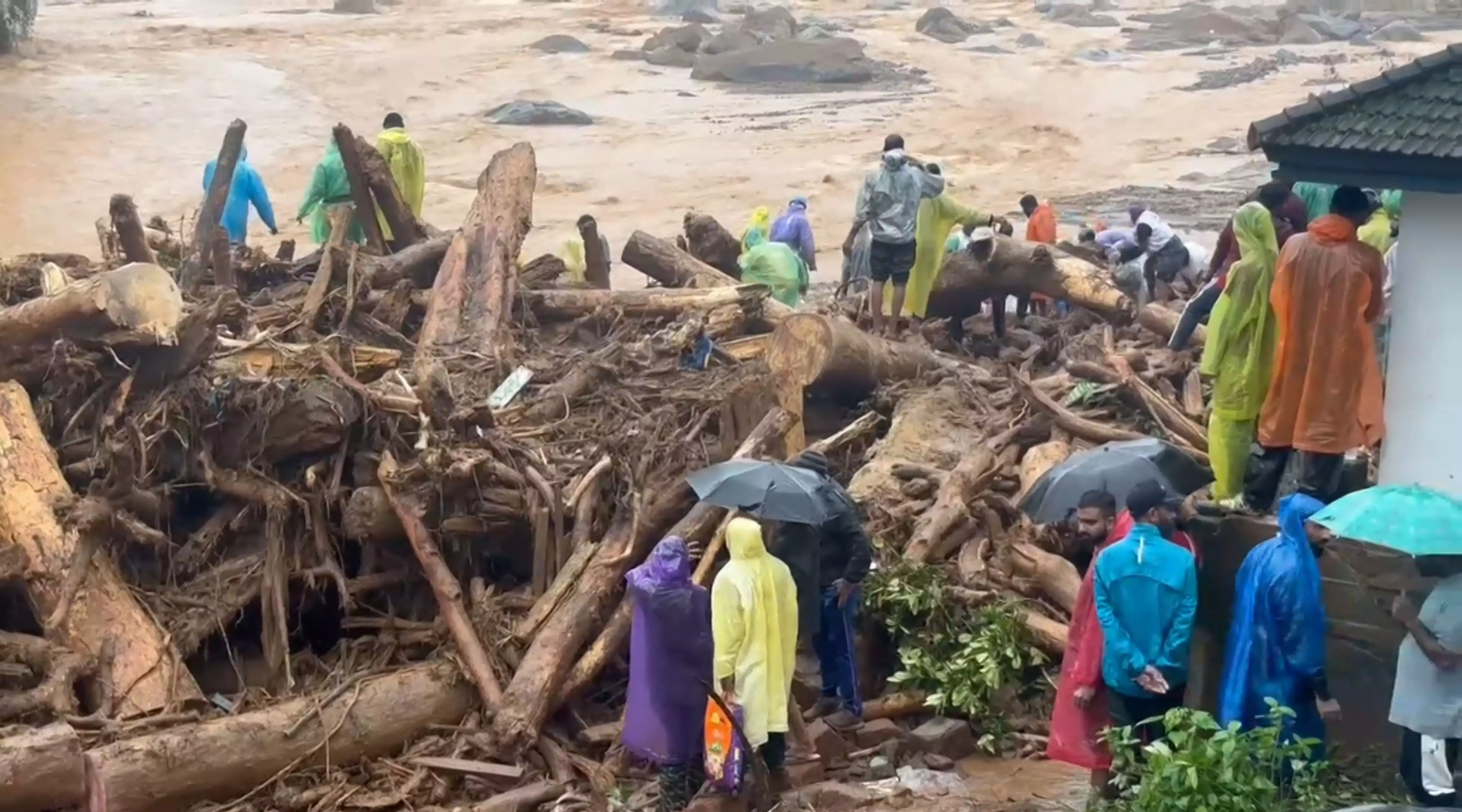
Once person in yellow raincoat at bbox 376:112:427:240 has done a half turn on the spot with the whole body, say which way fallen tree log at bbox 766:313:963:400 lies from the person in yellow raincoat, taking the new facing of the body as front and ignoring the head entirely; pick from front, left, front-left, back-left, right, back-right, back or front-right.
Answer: front-left

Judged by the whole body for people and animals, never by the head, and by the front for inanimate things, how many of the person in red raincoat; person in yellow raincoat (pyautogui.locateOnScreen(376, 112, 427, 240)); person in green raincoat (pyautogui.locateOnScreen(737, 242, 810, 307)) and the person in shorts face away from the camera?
2

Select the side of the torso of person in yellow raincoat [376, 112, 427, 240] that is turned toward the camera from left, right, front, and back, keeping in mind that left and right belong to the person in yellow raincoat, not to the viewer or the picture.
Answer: back

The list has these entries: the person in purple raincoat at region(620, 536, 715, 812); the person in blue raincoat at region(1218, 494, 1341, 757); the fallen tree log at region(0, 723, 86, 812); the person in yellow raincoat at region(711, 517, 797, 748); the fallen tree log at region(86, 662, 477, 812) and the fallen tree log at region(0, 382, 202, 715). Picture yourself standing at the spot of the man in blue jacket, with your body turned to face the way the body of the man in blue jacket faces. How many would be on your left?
5

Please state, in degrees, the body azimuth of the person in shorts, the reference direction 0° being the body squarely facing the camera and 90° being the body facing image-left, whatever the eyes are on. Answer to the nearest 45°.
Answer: approximately 180°

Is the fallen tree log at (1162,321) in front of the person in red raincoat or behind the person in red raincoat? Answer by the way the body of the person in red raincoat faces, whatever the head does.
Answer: behind

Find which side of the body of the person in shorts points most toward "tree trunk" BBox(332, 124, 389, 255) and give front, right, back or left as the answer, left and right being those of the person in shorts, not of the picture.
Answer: left
